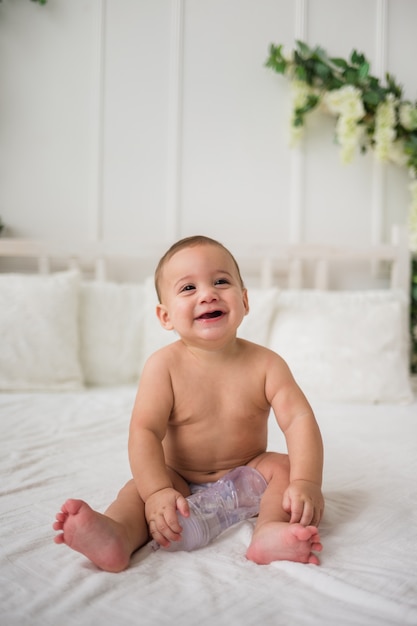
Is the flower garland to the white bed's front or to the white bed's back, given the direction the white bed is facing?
to the back

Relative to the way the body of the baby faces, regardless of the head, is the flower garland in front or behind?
behind

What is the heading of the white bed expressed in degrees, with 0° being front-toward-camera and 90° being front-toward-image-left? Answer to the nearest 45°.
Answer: approximately 0°

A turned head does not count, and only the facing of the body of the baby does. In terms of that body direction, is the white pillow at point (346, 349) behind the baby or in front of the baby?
behind

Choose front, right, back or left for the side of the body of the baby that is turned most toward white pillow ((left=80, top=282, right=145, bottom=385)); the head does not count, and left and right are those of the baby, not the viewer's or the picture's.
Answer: back
